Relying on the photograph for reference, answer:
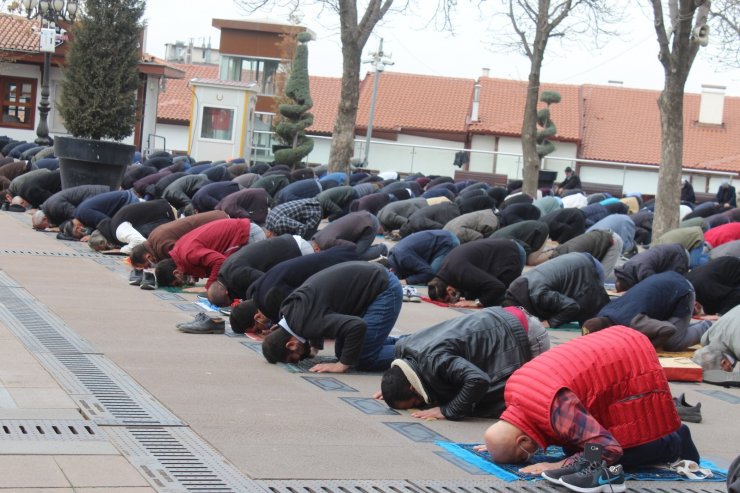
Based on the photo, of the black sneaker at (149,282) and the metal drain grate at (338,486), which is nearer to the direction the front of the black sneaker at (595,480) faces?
the metal drain grate

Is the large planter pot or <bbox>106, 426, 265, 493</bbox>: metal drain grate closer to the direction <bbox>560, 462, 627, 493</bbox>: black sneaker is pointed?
the metal drain grate

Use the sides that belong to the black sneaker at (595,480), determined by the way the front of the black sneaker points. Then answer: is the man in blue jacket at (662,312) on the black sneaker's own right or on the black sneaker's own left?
on the black sneaker's own right

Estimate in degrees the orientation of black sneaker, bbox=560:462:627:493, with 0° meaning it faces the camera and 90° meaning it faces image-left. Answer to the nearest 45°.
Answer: approximately 90°

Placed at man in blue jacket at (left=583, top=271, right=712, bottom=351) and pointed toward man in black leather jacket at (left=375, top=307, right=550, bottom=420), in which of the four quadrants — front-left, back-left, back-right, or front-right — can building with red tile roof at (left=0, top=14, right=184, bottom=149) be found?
back-right

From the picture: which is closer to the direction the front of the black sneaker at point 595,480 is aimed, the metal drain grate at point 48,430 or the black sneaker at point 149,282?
the metal drain grate

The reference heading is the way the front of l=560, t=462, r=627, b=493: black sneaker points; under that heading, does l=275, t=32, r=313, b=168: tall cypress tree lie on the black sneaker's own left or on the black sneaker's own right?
on the black sneaker's own right

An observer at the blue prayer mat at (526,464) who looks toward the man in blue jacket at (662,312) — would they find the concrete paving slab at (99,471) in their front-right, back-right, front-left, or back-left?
back-left

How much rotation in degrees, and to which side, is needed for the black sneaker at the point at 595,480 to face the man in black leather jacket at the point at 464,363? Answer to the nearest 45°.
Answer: approximately 45° to its right

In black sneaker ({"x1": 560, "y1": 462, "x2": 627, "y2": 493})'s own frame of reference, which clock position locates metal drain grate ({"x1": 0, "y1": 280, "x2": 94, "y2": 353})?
The metal drain grate is roughly at 1 o'clock from the black sneaker.
